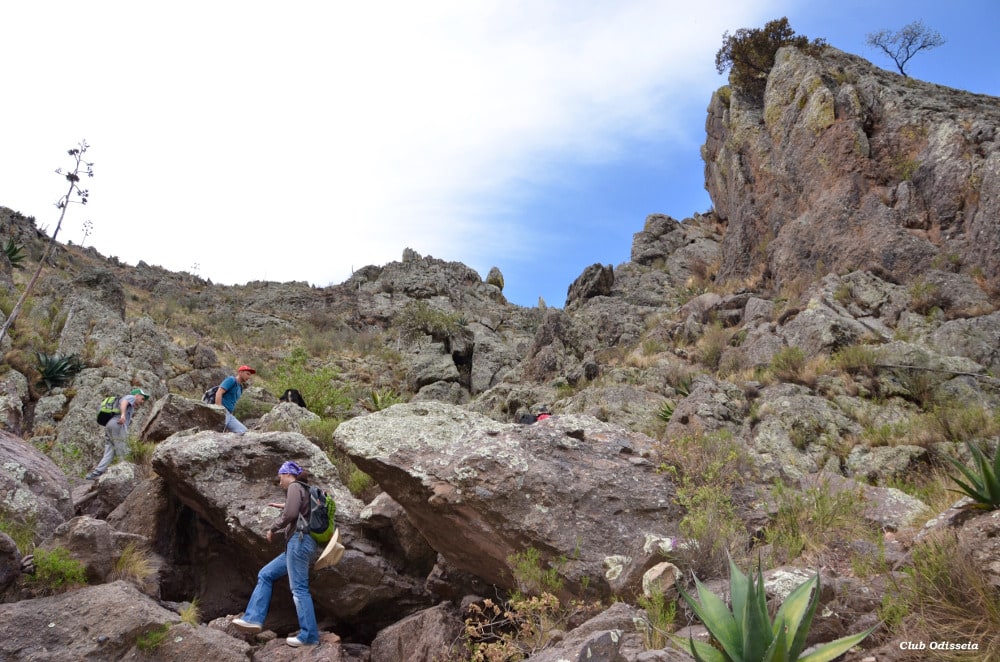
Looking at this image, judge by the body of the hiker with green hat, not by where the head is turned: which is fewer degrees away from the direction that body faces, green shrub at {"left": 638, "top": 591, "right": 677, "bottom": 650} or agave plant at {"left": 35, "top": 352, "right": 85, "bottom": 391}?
the green shrub

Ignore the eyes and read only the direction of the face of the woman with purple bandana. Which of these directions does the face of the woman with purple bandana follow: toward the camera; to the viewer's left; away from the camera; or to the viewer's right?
to the viewer's left

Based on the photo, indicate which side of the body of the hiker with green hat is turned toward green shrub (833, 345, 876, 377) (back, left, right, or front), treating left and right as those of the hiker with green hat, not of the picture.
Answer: front

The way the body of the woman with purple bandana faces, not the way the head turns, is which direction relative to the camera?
to the viewer's left

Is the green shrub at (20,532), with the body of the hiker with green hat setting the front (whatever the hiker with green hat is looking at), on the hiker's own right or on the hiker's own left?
on the hiker's own right

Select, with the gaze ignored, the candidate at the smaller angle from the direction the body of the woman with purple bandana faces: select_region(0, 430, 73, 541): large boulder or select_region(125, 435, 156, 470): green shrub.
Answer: the large boulder

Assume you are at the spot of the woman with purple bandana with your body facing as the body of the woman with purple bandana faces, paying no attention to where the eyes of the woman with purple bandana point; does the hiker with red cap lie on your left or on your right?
on your right

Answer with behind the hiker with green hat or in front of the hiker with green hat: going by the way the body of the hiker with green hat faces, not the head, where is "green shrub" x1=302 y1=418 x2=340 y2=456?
in front

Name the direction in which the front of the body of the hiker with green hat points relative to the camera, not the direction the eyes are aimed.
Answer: to the viewer's right

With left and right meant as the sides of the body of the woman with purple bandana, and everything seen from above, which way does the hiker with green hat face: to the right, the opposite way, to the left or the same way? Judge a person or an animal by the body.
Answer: the opposite way

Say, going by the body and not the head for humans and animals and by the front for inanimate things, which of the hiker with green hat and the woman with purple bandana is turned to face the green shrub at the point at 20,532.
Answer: the woman with purple bandana

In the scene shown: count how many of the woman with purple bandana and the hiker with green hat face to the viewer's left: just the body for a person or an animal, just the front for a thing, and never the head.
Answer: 1

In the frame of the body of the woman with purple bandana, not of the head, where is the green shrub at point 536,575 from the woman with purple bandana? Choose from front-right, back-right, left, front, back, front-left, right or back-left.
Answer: back-left
